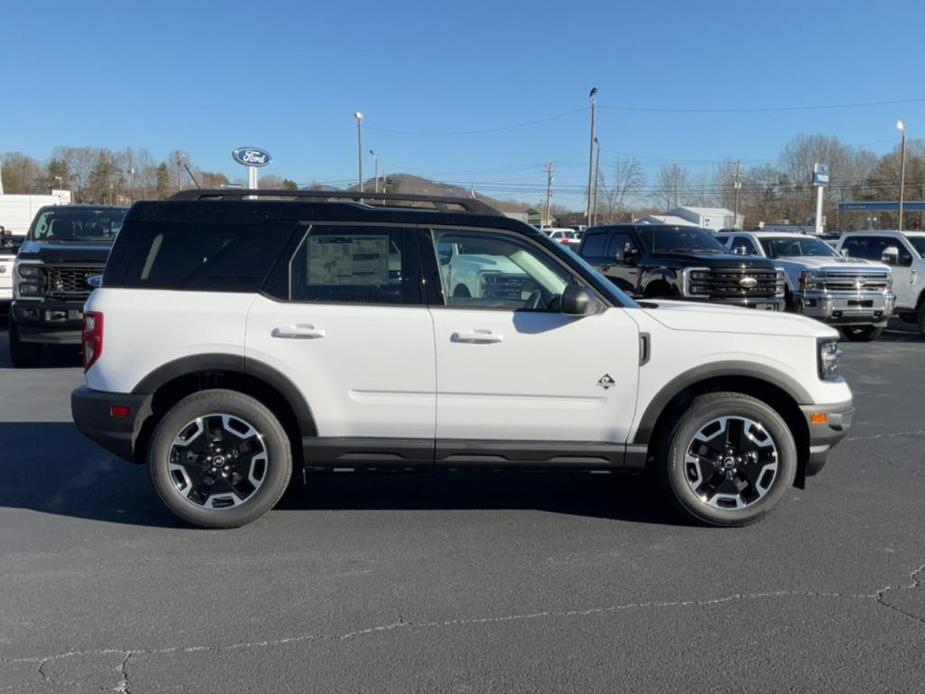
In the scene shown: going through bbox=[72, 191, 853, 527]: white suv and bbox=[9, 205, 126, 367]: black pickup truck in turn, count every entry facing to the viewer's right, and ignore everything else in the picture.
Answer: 1

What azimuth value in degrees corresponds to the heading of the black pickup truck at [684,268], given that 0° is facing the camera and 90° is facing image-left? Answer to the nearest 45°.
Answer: approximately 315°

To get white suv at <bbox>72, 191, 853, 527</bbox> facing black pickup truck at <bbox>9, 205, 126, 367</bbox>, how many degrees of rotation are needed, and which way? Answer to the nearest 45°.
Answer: approximately 135° to its left

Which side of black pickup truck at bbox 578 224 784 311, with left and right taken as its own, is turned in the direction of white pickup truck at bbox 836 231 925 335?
left

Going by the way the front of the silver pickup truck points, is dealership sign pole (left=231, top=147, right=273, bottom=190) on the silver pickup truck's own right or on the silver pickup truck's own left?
on the silver pickup truck's own right

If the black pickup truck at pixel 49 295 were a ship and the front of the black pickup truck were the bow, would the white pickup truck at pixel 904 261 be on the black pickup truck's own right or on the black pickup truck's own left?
on the black pickup truck's own left

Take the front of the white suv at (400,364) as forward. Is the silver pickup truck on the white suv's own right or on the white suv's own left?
on the white suv's own left

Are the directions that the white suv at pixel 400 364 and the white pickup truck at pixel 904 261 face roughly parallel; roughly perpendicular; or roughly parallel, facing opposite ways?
roughly perpendicular

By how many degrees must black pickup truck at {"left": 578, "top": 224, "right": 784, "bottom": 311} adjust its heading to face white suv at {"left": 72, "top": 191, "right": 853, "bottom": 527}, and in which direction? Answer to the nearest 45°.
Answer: approximately 45° to its right

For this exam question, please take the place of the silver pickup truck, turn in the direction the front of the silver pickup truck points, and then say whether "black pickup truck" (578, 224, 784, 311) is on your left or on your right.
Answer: on your right

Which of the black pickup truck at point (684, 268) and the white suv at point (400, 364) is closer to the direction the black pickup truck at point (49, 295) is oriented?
the white suv

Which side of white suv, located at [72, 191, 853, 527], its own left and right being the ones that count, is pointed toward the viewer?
right

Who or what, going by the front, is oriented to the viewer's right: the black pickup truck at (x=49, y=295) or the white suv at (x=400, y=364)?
the white suv

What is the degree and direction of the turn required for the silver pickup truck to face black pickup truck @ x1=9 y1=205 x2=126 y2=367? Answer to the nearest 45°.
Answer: approximately 90° to its right

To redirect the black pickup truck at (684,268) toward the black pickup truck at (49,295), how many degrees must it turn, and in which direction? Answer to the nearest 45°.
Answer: approximately 90° to its right
